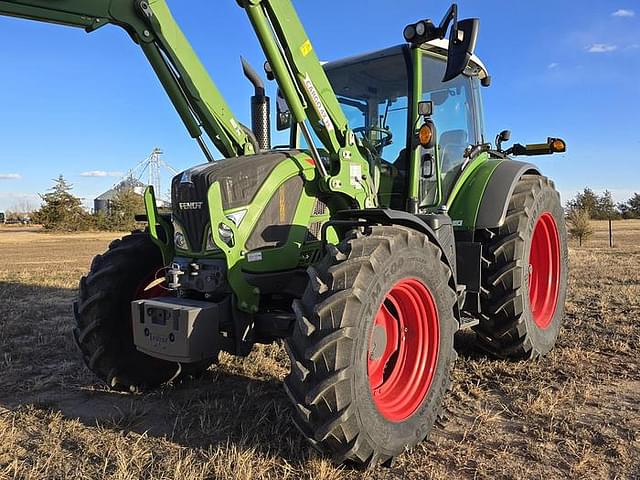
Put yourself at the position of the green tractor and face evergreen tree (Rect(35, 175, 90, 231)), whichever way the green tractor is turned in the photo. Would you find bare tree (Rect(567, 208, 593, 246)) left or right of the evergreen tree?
right

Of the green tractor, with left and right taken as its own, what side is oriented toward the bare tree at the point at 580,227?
back

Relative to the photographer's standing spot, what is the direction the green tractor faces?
facing the viewer and to the left of the viewer

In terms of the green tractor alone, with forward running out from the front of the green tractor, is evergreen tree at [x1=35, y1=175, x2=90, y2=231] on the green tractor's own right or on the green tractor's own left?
on the green tractor's own right
